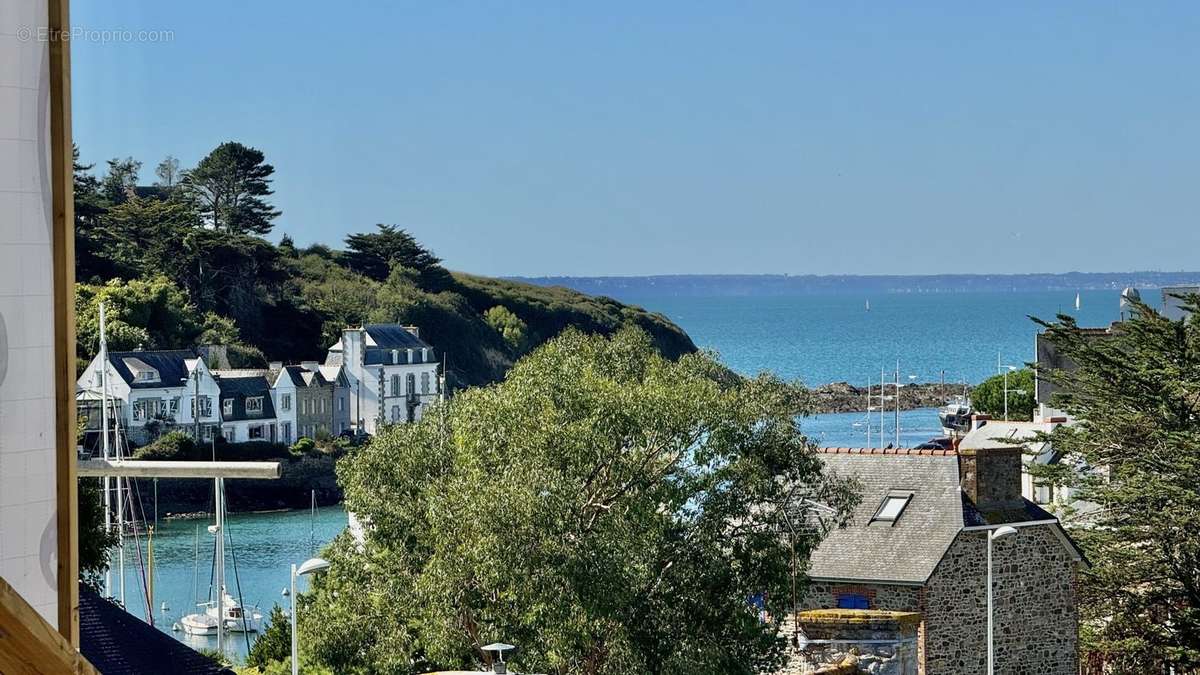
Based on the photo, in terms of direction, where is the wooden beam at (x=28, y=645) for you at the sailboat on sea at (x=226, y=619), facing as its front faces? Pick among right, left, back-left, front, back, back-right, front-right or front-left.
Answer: front-left

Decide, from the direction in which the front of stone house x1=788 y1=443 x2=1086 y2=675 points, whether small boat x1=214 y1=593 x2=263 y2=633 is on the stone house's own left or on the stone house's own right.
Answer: on the stone house's own right

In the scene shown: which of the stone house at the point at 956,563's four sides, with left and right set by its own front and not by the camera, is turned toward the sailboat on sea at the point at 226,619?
right

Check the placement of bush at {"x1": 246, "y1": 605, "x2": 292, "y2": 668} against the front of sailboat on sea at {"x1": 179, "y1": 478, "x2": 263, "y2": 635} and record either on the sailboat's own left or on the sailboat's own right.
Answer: on the sailboat's own left

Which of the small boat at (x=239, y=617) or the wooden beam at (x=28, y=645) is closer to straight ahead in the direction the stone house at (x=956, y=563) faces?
the wooden beam

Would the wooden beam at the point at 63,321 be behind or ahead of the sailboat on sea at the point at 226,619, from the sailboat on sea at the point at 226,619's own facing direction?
ahead

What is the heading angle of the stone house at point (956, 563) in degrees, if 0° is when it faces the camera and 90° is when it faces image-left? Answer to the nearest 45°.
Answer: approximately 45°

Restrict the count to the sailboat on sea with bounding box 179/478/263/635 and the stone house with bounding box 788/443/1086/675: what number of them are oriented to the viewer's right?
0

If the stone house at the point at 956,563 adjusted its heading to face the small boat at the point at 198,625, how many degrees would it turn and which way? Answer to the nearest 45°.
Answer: approximately 90° to its right
